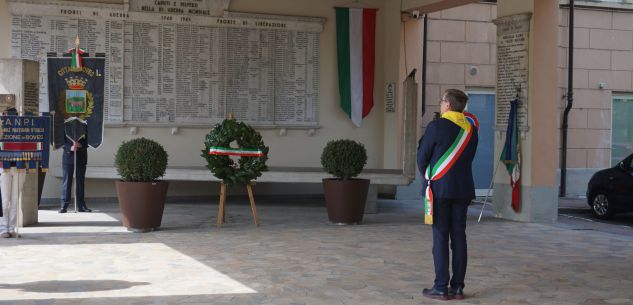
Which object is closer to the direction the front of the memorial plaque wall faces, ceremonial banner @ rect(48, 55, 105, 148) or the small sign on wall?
the ceremonial banner

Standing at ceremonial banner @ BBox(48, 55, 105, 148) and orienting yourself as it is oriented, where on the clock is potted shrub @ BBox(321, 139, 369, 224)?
The potted shrub is roughly at 10 o'clock from the ceremonial banner.

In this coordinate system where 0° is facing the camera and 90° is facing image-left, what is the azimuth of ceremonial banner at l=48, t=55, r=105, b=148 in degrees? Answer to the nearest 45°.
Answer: approximately 0°

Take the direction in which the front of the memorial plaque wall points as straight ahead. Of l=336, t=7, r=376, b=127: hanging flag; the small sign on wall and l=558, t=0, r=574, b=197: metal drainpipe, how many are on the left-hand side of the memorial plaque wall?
3

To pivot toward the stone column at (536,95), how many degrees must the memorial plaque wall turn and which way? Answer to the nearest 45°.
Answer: approximately 45° to its left

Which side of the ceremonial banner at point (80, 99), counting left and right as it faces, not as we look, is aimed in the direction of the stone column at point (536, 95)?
left

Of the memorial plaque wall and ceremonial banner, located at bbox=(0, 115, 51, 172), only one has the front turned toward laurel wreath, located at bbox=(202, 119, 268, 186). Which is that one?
the memorial plaque wall

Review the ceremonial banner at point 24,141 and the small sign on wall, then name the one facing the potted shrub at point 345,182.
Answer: the small sign on wall

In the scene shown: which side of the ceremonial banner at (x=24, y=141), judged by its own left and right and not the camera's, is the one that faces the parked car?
left

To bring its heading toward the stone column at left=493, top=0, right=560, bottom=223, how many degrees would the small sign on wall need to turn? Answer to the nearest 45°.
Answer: approximately 45° to its left
